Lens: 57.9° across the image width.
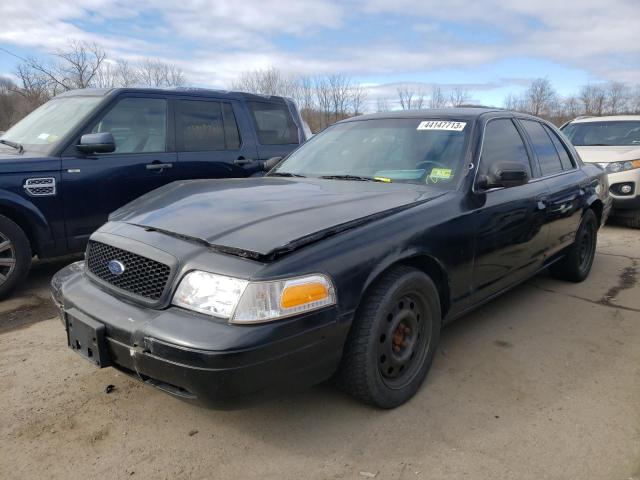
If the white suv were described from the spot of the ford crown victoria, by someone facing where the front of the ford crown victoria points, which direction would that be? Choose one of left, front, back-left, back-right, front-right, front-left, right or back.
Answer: back

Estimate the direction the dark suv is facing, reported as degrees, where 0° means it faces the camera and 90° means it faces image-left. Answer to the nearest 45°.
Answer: approximately 45°

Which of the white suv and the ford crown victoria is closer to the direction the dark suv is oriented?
the ford crown victoria

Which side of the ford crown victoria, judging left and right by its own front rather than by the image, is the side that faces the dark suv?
right
